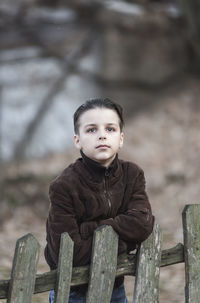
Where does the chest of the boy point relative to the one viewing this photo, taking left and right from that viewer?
facing the viewer
